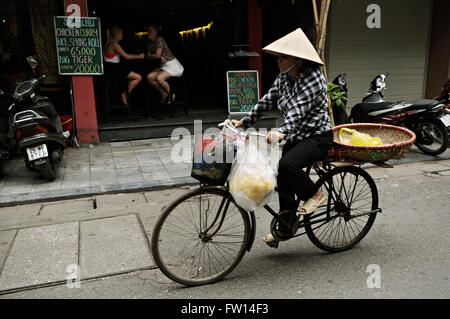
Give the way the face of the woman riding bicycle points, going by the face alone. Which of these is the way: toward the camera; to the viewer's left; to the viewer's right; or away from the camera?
to the viewer's left

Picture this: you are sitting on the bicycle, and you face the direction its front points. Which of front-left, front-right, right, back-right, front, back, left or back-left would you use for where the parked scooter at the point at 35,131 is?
right

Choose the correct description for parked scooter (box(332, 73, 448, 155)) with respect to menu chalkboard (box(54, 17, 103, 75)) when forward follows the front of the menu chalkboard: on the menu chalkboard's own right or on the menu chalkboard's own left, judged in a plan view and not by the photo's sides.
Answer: on the menu chalkboard's own left

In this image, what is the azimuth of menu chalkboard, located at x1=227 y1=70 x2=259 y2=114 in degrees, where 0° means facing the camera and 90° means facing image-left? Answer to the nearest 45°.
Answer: approximately 0°

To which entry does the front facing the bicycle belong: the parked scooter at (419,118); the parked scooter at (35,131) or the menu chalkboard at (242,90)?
the menu chalkboard

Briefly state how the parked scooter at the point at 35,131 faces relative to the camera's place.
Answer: facing away from the viewer and to the left of the viewer

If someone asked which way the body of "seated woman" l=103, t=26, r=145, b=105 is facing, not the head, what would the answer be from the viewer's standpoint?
to the viewer's right

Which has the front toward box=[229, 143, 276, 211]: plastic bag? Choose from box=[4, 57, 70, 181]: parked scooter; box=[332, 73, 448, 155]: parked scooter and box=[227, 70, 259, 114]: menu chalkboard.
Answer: the menu chalkboard

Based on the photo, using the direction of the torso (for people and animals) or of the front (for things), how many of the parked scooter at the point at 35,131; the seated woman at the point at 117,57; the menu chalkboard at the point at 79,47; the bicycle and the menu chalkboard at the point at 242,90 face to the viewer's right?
1
